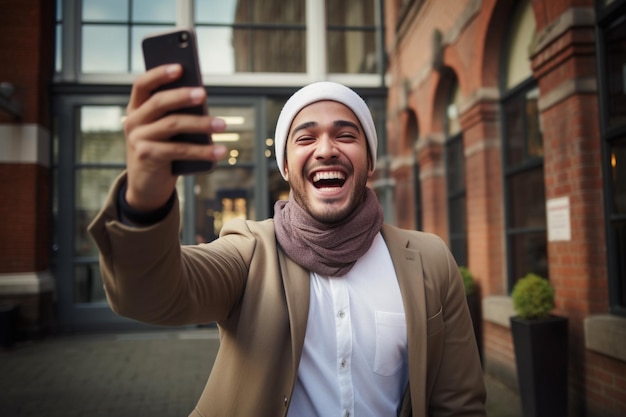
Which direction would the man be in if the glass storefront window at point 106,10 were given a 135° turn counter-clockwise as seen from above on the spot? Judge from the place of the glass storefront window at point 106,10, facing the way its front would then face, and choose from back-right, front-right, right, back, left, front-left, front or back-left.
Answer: back-right

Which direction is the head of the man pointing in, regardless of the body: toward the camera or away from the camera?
toward the camera

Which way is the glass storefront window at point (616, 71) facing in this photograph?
to the viewer's left

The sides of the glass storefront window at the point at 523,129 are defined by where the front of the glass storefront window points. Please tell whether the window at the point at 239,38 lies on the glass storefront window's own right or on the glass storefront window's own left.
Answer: on the glass storefront window's own right

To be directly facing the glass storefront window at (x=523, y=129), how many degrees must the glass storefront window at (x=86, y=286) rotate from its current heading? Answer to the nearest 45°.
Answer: approximately 45° to its left

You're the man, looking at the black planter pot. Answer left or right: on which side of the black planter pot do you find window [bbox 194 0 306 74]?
left

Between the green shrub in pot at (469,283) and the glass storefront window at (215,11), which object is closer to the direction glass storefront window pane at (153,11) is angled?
the green shrub in pot

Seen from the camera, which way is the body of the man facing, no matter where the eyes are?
toward the camera

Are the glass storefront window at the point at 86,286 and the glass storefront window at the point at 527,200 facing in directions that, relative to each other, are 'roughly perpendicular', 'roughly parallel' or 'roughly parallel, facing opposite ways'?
roughly perpendicular

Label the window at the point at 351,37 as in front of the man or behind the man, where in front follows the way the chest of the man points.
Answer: behind

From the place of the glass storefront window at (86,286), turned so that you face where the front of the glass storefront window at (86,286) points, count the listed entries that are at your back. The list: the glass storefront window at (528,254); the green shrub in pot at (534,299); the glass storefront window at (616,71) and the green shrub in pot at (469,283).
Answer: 0

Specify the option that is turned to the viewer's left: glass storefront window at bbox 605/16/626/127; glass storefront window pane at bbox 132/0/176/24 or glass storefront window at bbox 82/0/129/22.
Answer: glass storefront window at bbox 605/16/626/127

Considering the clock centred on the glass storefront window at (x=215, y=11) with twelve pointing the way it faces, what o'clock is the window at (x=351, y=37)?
The window is roughly at 9 o'clock from the glass storefront window.

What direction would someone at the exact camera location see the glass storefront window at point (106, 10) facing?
facing the viewer

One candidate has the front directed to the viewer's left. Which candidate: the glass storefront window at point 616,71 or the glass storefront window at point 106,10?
the glass storefront window at point 616,71

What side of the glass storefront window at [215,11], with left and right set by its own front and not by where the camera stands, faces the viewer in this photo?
front
